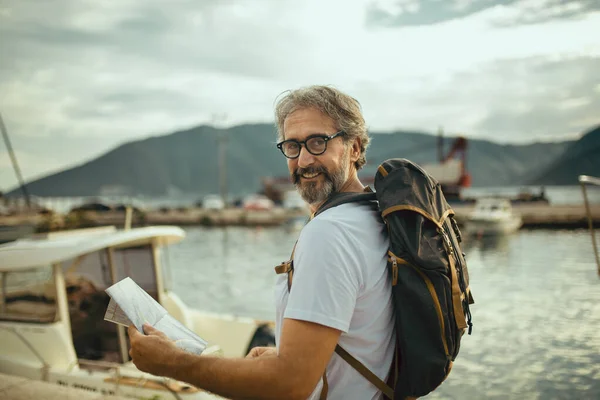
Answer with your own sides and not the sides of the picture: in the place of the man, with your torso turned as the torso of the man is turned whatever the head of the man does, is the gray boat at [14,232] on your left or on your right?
on your right

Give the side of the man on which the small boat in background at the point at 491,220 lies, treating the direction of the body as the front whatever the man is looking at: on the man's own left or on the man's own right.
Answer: on the man's own right

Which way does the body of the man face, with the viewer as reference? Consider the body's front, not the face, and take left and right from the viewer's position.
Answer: facing to the left of the viewer
